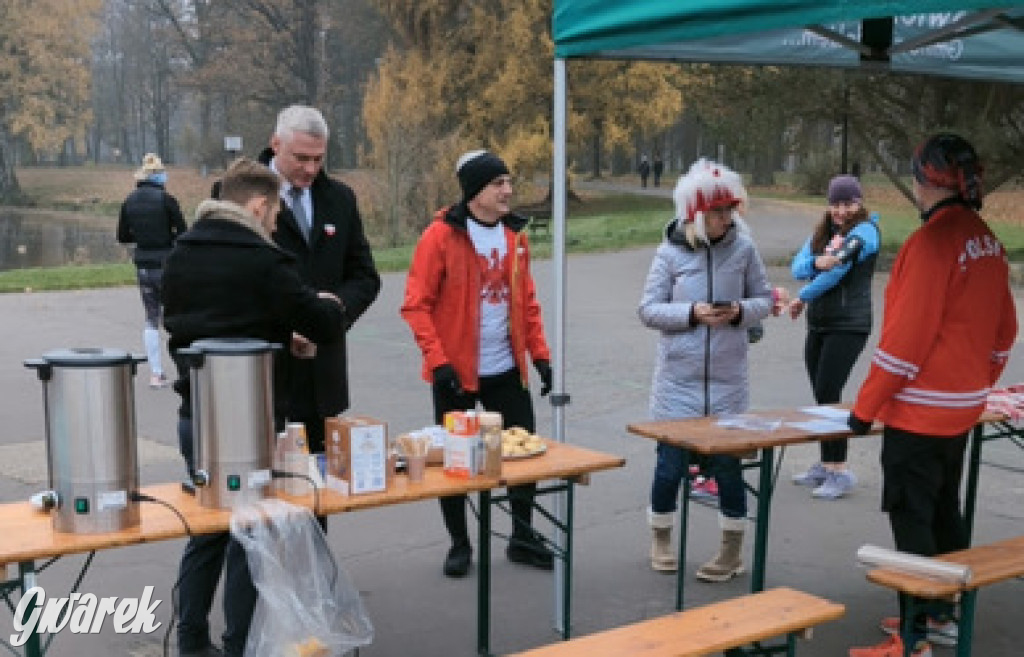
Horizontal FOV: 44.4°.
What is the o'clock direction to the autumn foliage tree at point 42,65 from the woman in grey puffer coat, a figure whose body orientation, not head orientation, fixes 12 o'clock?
The autumn foliage tree is roughly at 5 o'clock from the woman in grey puffer coat.

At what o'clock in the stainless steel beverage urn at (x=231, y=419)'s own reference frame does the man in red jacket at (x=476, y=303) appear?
The man in red jacket is roughly at 7 o'clock from the stainless steel beverage urn.

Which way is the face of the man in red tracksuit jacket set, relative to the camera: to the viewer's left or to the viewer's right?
to the viewer's left

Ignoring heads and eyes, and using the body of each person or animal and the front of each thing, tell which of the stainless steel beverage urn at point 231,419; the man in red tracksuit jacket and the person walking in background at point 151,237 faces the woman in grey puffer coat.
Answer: the man in red tracksuit jacket

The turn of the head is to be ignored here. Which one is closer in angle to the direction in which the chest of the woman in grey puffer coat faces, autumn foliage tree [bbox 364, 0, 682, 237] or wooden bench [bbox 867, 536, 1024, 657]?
the wooden bench

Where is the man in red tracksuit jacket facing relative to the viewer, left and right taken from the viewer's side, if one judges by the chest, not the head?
facing away from the viewer and to the left of the viewer

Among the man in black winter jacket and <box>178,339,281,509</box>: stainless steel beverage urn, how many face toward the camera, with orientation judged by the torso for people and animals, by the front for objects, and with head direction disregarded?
1

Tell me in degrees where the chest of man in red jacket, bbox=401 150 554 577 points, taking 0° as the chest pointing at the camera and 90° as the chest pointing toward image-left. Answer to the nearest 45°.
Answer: approximately 315°

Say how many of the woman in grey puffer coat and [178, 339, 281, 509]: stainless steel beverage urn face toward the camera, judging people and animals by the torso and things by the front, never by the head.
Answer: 2

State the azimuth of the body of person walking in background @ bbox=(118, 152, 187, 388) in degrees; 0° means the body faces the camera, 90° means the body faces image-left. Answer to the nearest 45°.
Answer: approximately 180°

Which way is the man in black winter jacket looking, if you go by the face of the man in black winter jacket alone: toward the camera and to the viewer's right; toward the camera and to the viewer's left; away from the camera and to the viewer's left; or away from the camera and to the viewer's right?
away from the camera and to the viewer's right
